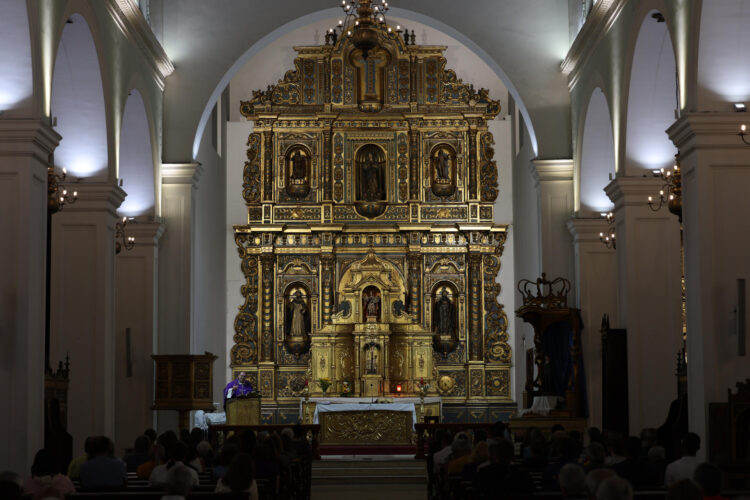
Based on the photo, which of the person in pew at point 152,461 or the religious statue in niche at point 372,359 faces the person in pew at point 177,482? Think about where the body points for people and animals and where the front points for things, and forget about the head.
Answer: the religious statue in niche

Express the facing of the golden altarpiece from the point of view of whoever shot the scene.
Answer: facing the viewer

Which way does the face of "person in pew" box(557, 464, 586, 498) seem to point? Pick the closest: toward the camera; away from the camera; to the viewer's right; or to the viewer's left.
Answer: away from the camera

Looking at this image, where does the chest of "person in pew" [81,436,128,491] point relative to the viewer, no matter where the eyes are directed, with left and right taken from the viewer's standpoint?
facing away from the viewer

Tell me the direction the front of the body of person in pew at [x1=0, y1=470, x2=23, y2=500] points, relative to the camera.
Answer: away from the camera

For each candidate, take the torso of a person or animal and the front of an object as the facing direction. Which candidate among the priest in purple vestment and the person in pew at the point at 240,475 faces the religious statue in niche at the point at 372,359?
the person in pew

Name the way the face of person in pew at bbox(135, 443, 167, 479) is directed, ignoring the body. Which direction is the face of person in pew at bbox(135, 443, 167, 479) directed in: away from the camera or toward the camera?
away from the camera

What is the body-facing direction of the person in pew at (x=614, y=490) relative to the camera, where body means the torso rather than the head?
away from the camera

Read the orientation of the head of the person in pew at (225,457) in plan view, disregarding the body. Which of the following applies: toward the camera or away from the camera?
away from the camera

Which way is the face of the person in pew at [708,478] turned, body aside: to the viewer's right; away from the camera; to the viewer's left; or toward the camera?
away from the camera

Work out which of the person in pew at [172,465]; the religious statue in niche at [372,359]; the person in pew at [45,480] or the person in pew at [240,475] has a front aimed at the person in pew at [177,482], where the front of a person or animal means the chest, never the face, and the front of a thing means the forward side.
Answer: the religious statue in niche

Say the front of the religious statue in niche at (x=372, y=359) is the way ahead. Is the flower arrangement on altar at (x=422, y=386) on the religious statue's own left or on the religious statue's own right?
on the religious statue's own left

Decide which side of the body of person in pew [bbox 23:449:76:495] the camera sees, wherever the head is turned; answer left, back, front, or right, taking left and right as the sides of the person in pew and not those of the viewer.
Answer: back

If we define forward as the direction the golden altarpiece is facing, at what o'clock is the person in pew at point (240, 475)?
The person in pew is roughly at 12 o'clock from the golden altarpiece.

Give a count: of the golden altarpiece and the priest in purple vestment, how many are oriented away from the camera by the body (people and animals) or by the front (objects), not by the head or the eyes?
0
